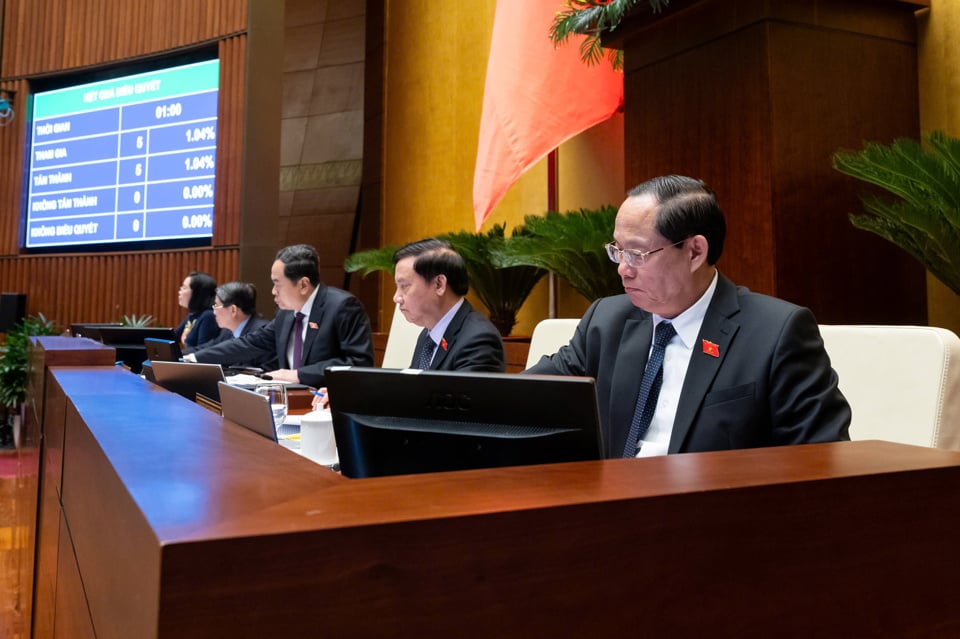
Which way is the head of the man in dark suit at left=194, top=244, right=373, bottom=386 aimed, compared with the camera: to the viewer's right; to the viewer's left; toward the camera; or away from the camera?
to the viewer's left

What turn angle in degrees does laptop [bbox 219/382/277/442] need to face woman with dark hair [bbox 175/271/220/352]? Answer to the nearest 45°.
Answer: approximately 45° to its left

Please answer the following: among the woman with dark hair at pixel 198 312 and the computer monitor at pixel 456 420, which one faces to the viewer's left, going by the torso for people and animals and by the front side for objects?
the woman with dark hair

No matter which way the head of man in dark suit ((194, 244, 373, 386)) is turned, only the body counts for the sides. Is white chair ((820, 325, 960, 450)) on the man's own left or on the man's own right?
on the man's own left

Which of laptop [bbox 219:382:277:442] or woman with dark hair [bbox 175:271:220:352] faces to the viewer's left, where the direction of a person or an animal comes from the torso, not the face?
the woman with dark hair

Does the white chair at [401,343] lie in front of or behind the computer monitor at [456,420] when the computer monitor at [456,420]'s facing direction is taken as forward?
in front

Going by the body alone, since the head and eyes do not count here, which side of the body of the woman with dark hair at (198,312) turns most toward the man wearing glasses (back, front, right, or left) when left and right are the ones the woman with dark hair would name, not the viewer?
left

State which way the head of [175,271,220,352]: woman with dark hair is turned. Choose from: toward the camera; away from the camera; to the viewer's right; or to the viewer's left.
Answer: to the viewer's left

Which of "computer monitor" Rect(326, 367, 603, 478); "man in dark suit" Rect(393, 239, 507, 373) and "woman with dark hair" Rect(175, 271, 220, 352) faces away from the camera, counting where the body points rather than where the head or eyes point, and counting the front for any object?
the computer monitor

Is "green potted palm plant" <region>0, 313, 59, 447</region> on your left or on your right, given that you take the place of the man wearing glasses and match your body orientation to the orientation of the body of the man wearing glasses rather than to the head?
on your right

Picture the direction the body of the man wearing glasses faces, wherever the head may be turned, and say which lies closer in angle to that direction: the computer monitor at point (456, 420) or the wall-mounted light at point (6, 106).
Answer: the computer monitor

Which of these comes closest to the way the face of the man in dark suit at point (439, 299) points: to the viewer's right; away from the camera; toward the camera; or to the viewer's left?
to the viewer's left

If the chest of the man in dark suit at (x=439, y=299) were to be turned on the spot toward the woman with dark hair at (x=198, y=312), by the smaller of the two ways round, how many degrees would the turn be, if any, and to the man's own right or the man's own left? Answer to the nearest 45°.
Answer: approximately 90° to the man's own right

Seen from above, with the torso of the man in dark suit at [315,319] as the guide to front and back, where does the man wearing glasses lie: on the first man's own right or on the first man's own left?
on the first man's own left

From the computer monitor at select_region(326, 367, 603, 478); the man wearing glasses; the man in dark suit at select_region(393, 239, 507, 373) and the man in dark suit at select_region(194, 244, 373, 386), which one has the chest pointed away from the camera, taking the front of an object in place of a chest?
the computer monitor
